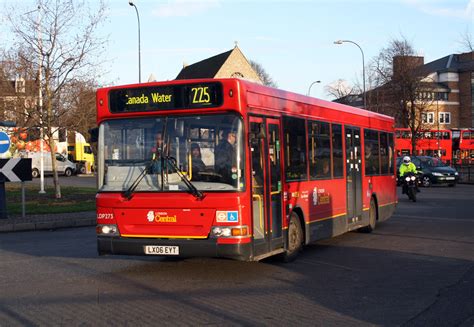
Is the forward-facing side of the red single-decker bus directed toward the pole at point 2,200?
no

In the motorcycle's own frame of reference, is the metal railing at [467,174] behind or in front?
behind

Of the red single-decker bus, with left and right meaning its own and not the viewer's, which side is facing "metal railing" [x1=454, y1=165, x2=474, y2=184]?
back

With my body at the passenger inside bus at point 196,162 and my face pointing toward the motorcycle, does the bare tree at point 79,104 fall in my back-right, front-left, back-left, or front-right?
front-left

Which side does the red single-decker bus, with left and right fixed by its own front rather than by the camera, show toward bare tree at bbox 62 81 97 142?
right

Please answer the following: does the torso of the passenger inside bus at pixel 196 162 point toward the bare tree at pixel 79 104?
no

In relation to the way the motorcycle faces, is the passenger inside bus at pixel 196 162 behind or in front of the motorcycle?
in front

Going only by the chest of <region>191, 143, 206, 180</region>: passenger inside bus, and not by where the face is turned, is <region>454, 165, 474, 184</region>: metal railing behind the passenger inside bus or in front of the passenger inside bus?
behind

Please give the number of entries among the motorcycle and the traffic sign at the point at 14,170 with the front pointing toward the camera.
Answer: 2

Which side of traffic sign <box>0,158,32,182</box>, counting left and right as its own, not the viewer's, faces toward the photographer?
front

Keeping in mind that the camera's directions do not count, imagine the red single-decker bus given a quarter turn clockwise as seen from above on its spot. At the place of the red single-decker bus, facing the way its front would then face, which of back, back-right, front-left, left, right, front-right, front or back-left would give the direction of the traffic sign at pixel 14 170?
front

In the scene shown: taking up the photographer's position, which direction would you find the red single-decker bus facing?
facing the viewer and to the left of the viewer

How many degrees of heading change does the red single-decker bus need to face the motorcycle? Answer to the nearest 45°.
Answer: approximately 180°

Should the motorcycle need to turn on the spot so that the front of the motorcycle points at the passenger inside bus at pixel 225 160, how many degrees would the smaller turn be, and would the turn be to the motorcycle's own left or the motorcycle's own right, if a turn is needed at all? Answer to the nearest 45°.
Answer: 0° — it already faces them

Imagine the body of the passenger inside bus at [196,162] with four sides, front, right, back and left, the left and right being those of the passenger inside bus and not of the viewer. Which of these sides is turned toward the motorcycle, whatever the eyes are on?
back
